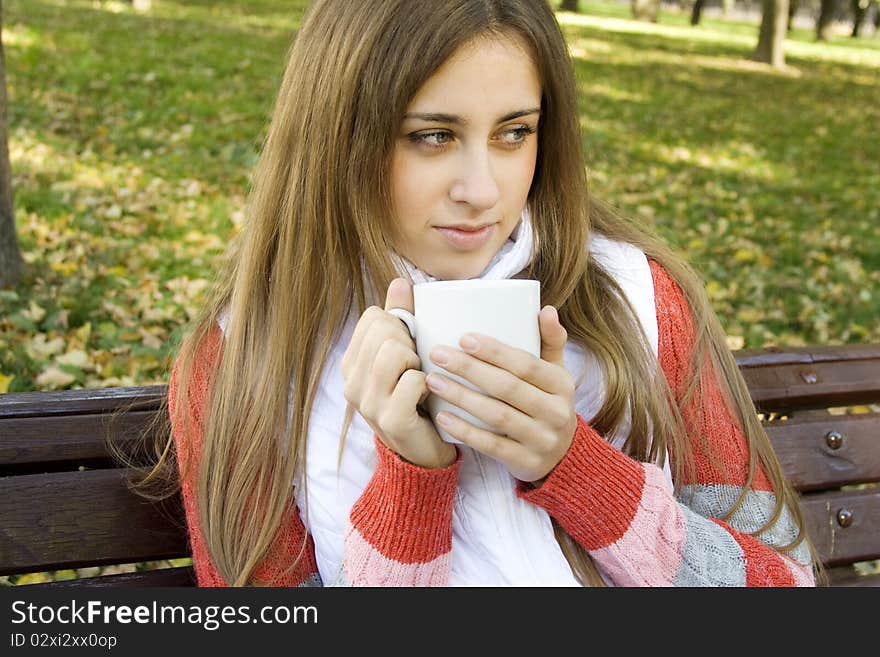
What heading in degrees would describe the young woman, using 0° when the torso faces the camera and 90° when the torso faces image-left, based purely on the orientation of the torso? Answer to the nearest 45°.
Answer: approximately 0°

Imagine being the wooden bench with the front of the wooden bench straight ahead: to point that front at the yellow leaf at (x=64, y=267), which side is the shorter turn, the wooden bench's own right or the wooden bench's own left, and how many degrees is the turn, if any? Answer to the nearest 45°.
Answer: approximately 180°

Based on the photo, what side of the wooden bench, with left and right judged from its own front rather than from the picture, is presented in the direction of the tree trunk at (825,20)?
back

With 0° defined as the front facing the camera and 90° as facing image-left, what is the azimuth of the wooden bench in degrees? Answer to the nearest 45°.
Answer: approximately 0°

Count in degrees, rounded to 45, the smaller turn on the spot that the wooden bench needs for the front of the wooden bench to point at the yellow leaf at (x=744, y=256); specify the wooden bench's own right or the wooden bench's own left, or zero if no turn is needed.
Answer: approximately 135° to the wooden bench's own left

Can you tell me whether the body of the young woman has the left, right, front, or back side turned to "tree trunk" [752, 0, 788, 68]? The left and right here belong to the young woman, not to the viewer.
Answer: back
